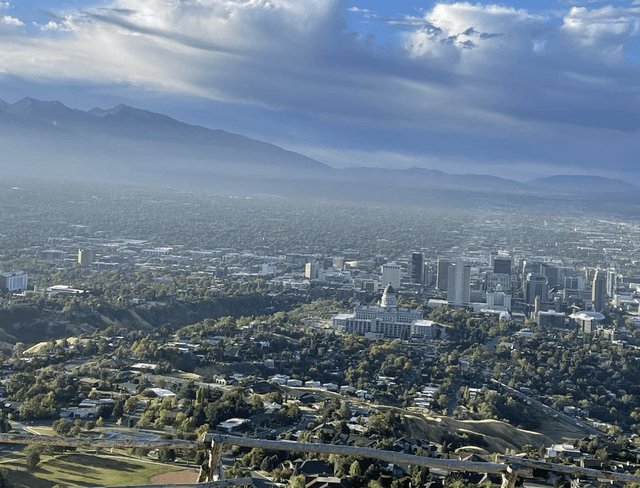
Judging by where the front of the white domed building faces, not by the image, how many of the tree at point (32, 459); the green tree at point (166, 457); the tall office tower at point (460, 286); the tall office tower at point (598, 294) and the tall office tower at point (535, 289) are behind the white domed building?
2

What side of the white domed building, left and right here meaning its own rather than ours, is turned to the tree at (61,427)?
back

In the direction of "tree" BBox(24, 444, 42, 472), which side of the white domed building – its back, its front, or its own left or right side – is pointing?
back

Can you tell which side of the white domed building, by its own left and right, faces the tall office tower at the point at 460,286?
front

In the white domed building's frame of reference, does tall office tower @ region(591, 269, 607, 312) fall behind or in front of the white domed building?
in front

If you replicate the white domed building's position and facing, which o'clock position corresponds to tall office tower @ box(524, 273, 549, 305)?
The tall office tower is roughly at 1 o'clock from the white domed building.

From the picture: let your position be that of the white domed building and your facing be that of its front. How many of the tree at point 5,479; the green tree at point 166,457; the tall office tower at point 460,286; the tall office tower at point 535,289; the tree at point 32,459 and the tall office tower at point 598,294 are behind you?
3

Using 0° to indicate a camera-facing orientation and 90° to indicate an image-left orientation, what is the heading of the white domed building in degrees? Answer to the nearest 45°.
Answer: approximately 180°

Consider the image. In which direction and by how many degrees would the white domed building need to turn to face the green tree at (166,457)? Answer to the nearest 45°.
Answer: approximately 180°

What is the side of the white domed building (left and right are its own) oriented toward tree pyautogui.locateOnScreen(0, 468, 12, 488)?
back
